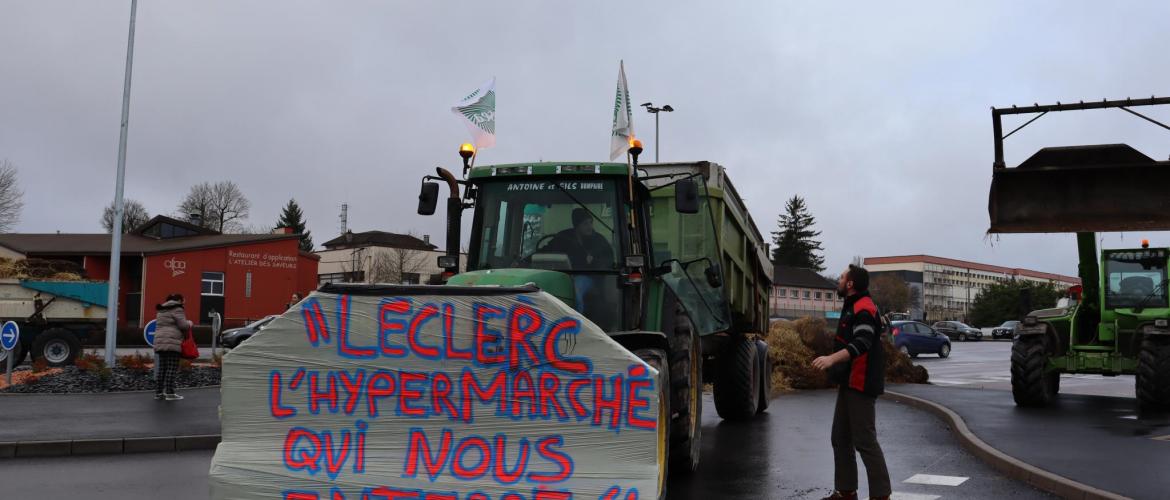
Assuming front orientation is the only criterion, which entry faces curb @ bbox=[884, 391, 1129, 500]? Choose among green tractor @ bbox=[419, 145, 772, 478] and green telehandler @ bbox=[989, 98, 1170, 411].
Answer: green telehandler @ bbox=[989, 98, 1170, 411]

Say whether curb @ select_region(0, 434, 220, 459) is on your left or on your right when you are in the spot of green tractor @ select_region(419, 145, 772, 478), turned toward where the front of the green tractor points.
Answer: on your right

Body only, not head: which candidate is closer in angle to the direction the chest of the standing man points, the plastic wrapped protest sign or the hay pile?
the plastic wrapped protest sign

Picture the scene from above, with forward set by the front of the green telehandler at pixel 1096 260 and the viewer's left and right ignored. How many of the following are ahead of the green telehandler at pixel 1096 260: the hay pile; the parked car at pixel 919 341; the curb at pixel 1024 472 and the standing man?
2

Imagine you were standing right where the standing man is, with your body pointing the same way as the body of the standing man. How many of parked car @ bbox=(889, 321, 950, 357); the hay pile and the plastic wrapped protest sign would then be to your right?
2

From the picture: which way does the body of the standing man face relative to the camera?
to the viewer's left

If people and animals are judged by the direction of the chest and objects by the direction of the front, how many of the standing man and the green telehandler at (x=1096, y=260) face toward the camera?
1

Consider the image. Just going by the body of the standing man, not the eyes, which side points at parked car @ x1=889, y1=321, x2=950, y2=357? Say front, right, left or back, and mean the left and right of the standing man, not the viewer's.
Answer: right

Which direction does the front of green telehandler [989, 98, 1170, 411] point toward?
toward the camera

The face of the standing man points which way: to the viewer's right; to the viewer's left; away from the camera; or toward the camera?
to the viewer's left

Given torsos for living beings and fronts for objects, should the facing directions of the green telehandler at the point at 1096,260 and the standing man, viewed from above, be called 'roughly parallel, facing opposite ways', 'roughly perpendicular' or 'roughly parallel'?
roughly perpendicular

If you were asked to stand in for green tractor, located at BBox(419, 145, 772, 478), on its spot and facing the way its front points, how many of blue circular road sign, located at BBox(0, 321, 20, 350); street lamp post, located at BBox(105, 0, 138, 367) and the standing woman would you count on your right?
3

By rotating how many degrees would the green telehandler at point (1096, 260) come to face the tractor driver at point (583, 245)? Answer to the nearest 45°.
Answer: approximately 45° to its right

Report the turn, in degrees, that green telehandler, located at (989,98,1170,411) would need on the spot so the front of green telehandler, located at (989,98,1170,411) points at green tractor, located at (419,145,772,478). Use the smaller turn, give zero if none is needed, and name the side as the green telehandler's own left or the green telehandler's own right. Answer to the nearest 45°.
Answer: approximately 45° to the green telehandler's own right

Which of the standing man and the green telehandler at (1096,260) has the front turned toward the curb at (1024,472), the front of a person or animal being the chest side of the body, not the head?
the green telehandler

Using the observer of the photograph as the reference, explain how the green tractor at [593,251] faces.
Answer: facing the viewer and to the left of the viewer

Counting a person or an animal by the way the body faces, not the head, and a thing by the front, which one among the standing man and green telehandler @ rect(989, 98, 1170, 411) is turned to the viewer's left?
the standing man

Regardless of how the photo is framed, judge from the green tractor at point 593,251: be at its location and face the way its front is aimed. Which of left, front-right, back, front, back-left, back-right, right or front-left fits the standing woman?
right
